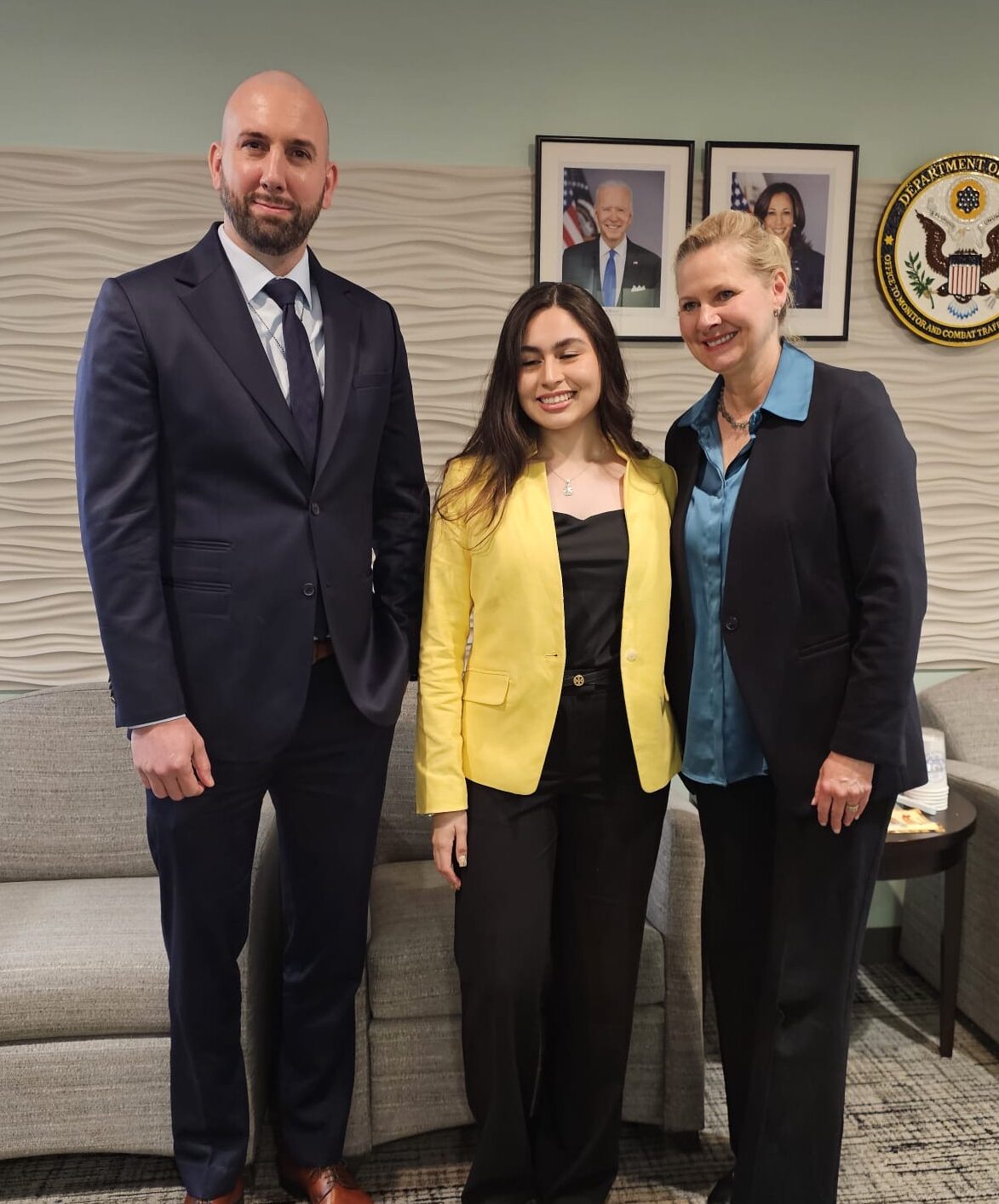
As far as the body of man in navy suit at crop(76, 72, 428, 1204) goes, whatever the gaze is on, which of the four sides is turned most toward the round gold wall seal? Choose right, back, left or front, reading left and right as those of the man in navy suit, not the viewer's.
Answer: left

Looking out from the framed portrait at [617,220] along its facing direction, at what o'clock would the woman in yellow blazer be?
The woman in yellow blazer is roughly at 12 o'clock from the framed portrait.

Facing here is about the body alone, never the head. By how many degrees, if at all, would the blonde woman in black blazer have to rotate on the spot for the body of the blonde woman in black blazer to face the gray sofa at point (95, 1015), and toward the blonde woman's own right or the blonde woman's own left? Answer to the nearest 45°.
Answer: approximately 45° to the blonde woman's own right

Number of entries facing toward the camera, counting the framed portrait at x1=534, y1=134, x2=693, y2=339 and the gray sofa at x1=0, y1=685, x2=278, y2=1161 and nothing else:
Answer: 2
